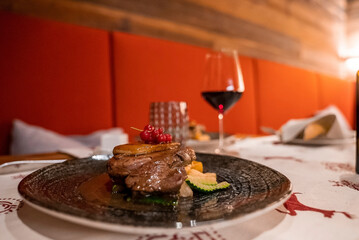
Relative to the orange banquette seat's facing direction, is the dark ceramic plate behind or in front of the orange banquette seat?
in front

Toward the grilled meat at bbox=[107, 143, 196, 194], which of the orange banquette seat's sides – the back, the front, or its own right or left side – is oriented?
front

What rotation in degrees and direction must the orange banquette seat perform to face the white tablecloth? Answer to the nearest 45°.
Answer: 0° — it already faces it

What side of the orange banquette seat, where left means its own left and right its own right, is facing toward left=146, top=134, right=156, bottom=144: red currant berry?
front

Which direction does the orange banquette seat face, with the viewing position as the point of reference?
facing the viewer and to the right of the viewer

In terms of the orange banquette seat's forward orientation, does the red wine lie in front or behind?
in front
